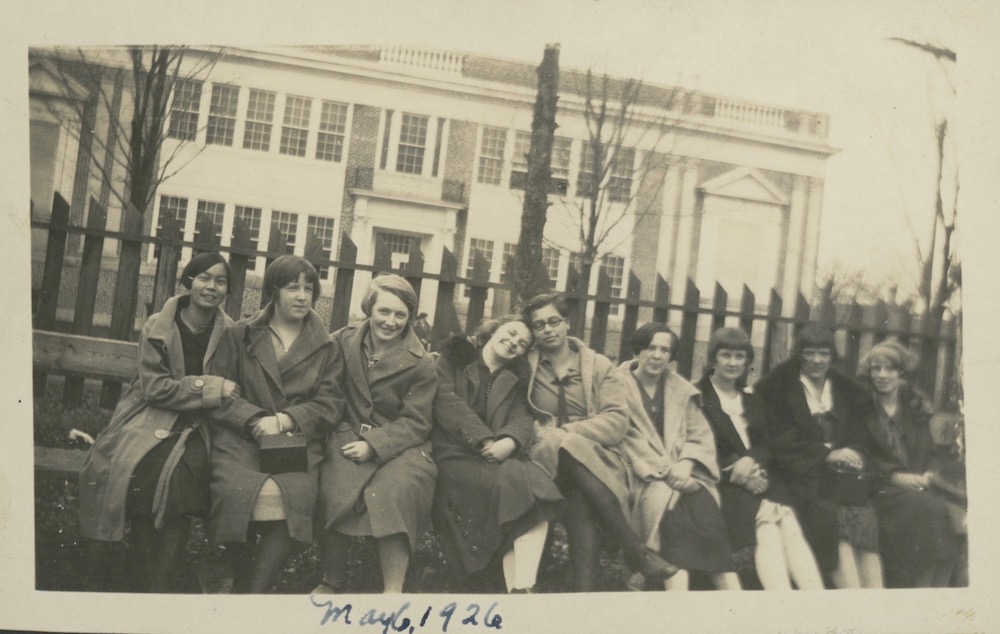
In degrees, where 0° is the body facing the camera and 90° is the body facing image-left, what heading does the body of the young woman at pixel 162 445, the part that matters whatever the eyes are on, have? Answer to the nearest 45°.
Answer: approximately 315°

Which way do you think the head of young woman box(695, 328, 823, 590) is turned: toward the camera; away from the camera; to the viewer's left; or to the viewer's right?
toward the camera

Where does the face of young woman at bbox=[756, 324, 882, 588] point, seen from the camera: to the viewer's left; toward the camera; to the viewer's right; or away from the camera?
toward the camera

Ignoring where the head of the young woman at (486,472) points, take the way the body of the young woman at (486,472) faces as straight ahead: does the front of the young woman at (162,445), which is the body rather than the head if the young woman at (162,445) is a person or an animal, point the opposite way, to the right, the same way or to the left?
the same way

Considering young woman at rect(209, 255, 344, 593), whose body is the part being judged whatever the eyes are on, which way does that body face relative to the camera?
toward the camera

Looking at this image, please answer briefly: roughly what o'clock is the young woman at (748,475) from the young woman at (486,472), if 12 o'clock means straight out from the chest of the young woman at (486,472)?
the young woman at (748,475) is roughly at 10 o'clock from the young woman at (486,472).

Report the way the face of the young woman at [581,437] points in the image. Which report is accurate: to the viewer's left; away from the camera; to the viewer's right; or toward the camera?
toward the camera

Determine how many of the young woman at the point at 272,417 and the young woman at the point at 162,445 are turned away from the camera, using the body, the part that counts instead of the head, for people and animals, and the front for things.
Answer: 0

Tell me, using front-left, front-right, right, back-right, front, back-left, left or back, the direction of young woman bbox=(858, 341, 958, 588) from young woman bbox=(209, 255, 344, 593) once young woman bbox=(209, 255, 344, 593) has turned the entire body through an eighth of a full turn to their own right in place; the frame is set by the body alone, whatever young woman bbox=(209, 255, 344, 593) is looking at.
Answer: back-left

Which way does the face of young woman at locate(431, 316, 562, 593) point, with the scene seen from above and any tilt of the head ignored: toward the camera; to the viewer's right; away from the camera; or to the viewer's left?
toward the camera

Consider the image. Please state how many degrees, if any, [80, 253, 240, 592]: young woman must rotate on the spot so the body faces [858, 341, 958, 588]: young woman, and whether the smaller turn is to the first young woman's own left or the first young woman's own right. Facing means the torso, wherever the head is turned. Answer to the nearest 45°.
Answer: approximately 45° to the first young woman's own left

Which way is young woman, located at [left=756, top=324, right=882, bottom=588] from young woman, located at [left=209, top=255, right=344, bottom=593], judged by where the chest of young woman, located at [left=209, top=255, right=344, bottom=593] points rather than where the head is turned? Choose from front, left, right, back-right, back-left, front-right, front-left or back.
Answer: left

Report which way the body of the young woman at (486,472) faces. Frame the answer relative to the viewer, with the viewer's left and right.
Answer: facing the viewer and to the right of the viewer

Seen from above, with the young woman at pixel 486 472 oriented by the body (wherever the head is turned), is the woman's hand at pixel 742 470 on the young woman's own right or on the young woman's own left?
on the young woman's own left

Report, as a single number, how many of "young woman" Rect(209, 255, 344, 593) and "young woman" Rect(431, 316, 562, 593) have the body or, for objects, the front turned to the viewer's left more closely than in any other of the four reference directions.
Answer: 0

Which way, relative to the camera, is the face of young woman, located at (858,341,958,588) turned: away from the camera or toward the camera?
toward the camera

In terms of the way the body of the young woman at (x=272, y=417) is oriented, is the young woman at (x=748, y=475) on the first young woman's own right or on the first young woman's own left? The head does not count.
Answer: on the first young woman's own left

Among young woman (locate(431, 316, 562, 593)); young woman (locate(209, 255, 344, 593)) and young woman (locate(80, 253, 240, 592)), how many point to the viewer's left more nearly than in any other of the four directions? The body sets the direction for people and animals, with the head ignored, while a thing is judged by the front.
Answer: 0

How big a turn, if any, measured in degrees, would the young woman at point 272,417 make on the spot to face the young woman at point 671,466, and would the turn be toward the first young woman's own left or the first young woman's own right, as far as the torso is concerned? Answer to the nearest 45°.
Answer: approximately 90° to the first young woman's own left

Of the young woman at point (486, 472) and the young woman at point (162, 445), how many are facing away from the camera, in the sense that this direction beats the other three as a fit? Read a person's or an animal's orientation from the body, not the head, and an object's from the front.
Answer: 0

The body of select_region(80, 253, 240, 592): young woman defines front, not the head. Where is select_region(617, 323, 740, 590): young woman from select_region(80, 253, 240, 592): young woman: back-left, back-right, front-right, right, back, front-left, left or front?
front-left
